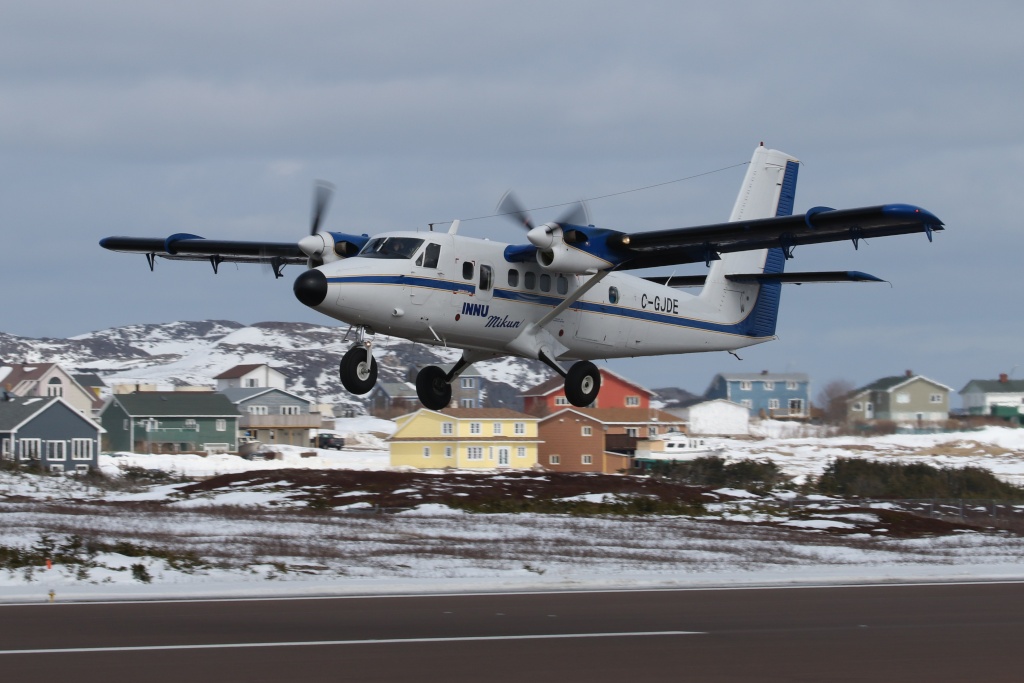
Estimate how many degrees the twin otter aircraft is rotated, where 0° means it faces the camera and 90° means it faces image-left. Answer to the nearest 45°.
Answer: approximately 45°
